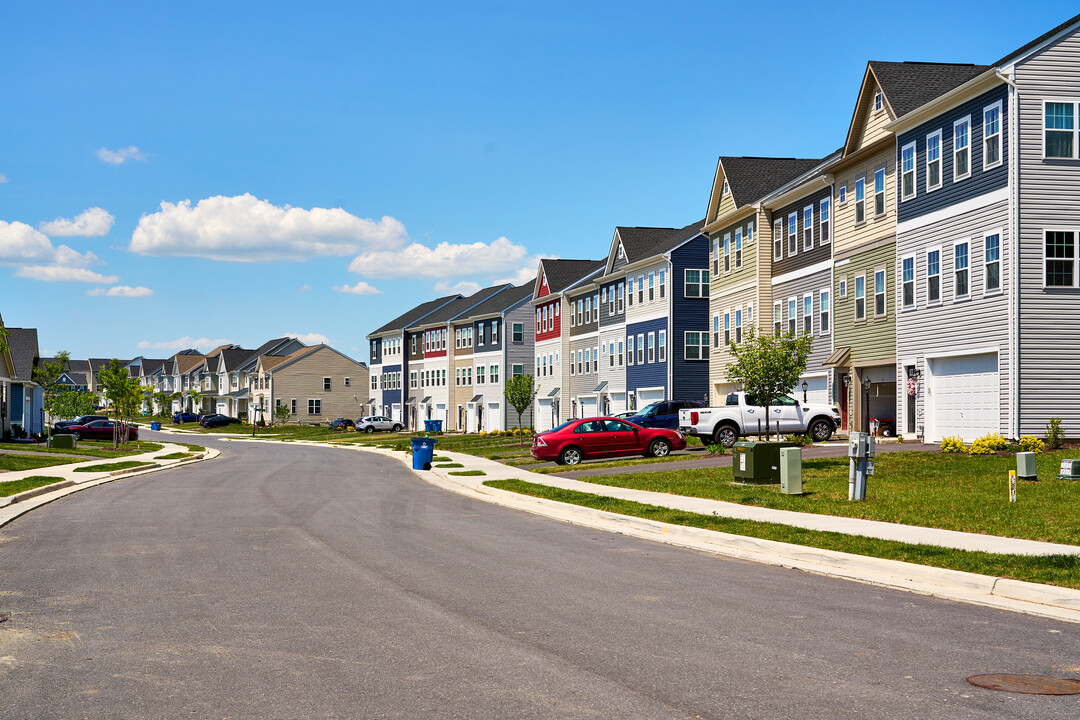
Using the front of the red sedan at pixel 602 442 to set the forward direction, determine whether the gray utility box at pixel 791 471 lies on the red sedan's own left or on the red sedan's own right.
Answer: on the red sedan's own right

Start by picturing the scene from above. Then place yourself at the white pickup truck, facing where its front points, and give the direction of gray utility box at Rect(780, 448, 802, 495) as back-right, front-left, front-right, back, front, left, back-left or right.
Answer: right

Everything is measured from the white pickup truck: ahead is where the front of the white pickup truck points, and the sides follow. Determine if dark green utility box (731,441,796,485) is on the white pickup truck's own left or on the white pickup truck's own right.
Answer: on the white pickup truck's own right

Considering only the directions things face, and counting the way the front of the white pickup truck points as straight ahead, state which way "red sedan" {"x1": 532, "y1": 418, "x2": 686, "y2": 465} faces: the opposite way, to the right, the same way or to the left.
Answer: the same way

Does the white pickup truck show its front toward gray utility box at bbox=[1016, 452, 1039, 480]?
no

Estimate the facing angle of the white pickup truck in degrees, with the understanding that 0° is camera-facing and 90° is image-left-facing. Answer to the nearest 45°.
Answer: approximately 270°

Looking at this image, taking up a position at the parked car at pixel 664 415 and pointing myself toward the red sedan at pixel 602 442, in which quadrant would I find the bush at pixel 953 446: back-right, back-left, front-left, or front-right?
front-left

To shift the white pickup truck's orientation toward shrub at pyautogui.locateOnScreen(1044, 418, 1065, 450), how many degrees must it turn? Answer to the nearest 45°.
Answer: approximately 45° to its right
